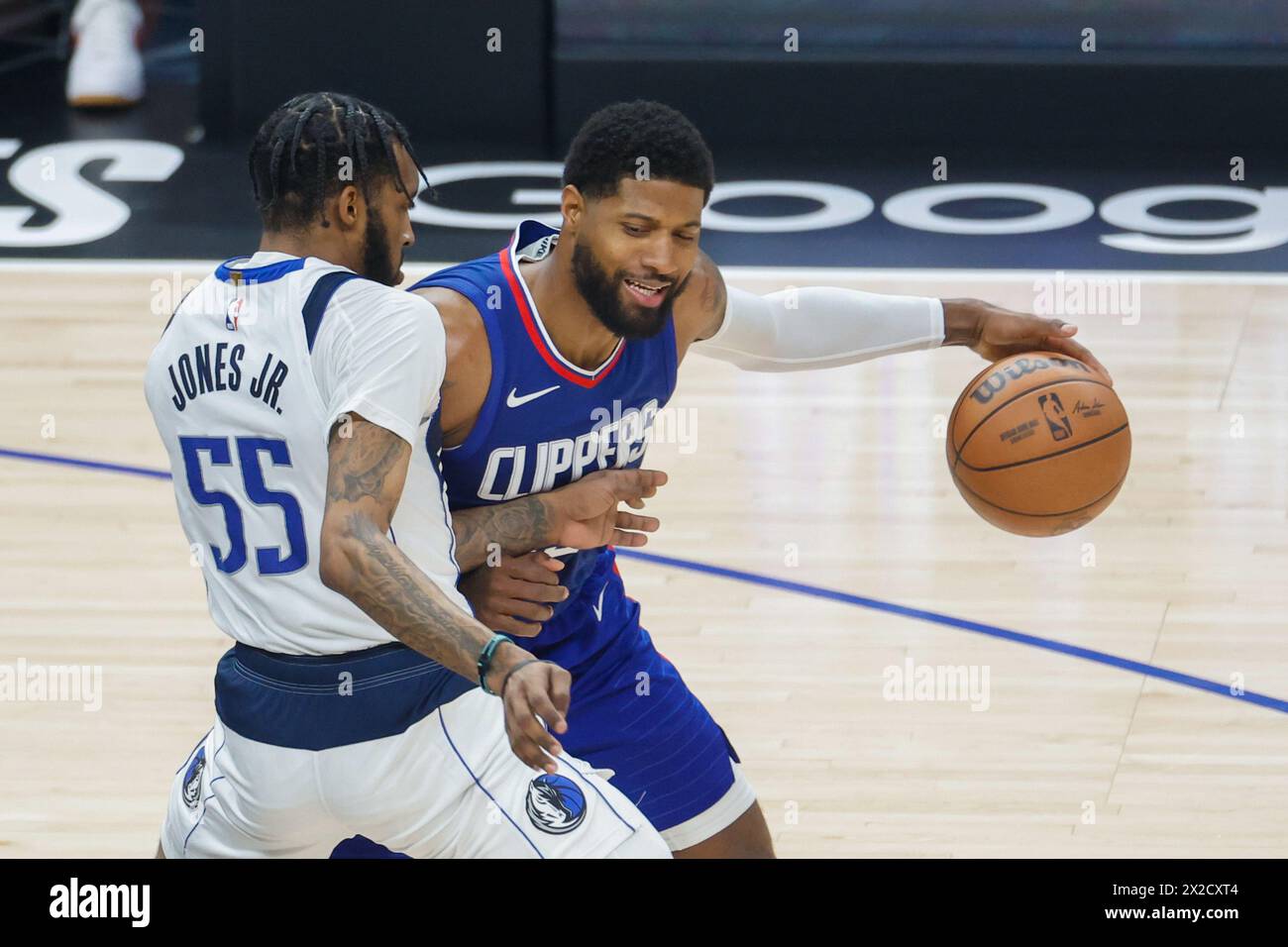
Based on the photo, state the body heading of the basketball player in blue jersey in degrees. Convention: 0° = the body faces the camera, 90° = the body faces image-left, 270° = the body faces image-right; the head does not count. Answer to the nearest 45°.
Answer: approximately 315°

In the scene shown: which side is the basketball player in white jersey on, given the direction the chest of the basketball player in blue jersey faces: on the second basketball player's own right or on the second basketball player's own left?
on the second basketball player's own right

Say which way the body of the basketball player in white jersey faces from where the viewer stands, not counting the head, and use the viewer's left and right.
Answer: facing away from the viewer and to the right of the viewer

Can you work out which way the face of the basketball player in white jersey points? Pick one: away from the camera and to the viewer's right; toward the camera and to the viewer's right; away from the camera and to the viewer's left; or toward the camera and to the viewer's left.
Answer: away from the camera and to the viewer's right

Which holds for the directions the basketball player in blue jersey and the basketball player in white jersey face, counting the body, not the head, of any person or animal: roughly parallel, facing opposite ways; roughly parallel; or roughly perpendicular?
roughly perpendicular

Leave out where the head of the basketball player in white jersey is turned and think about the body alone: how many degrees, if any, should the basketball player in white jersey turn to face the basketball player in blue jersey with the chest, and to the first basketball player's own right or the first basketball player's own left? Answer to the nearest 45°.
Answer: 0° — they already face them
